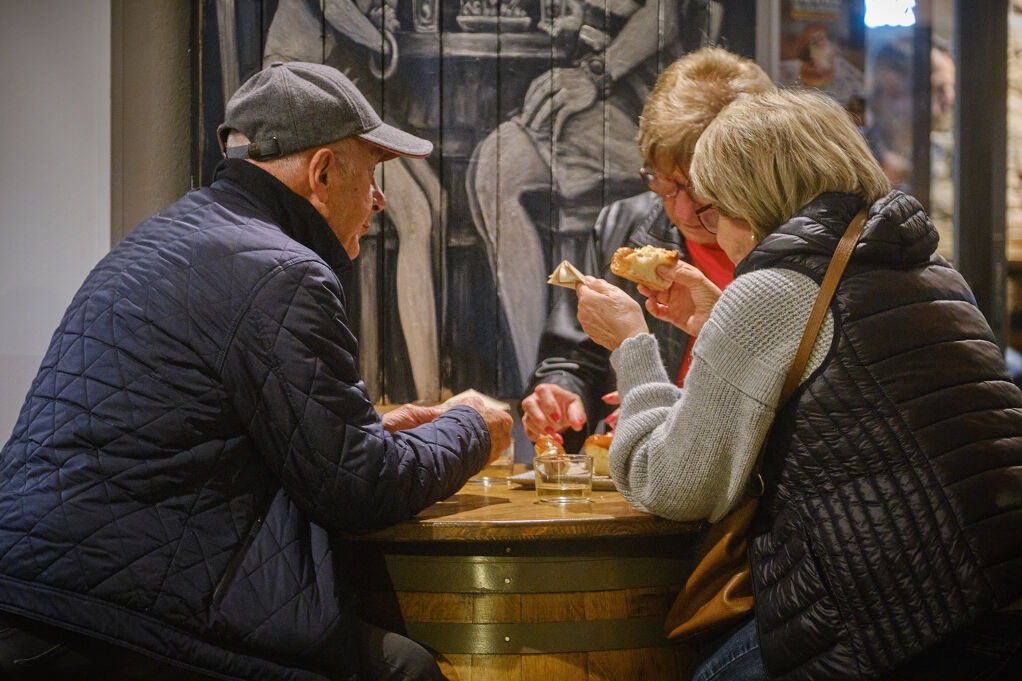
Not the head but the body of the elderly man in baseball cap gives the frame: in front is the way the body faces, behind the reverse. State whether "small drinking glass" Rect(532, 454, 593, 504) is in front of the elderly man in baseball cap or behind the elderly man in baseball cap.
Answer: in front

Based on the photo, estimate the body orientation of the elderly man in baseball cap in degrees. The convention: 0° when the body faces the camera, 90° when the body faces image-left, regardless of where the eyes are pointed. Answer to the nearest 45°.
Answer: approximately 225°
